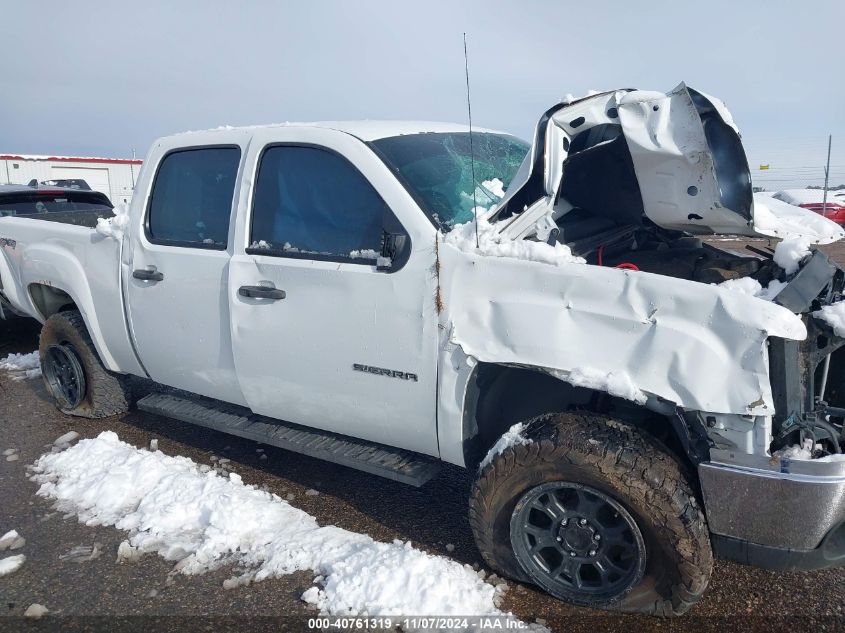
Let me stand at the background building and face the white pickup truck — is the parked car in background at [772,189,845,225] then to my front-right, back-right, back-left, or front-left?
front-left

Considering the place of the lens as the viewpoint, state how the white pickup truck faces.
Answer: facing the viewer and to the right of the viewer

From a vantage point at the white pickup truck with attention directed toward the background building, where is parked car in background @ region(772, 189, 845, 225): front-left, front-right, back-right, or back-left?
front-right

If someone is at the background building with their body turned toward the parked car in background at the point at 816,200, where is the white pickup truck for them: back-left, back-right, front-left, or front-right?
front-right

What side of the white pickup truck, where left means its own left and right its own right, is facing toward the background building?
back

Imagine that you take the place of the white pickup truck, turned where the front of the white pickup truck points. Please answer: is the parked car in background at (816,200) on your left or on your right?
on your left
